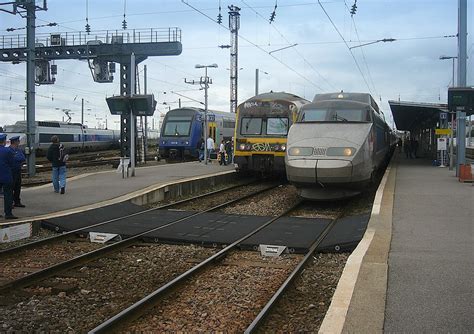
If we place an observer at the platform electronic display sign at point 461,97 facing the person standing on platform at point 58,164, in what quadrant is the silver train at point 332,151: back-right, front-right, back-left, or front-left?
front-right

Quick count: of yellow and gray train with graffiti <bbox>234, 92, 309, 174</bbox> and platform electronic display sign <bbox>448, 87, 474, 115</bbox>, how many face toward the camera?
2

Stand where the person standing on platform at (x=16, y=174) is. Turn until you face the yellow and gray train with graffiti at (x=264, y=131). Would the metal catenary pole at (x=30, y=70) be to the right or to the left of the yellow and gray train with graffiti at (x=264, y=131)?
left

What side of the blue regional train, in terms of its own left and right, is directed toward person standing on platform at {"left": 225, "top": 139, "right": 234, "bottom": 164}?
left

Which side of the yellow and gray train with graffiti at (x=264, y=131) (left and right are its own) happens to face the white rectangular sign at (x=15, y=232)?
front

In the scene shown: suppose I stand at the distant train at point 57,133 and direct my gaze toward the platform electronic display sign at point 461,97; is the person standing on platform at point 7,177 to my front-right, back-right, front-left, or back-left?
front-right

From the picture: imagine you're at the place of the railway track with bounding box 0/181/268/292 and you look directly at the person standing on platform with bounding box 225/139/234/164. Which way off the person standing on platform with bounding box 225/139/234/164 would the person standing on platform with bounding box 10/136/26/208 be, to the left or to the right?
left

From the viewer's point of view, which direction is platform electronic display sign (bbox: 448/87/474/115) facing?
toward the camera

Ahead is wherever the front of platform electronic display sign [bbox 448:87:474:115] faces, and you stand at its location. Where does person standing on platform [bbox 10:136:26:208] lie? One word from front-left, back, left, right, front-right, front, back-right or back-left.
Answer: front-right

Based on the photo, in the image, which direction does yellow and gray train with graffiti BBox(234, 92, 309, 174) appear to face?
toward the camera

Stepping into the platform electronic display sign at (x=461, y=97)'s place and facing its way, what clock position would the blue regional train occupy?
The blue regional train is roughly at 4 o'clock from the platform electronic display sign.

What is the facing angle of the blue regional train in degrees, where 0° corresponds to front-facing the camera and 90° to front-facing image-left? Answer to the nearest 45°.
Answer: approximately 45°
